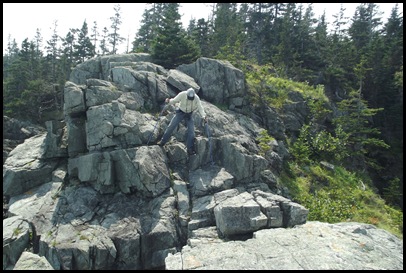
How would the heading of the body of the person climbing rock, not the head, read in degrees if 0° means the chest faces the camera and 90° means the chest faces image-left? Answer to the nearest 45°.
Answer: approximately 0°

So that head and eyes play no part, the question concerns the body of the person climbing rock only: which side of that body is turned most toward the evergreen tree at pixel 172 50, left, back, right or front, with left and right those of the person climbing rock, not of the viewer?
back
